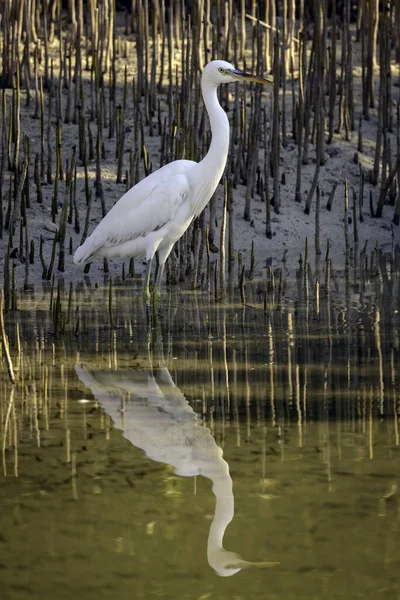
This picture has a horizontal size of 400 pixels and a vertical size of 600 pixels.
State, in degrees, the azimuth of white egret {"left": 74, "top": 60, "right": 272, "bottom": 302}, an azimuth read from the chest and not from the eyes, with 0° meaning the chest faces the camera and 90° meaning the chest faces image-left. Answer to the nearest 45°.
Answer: approximately 270°
